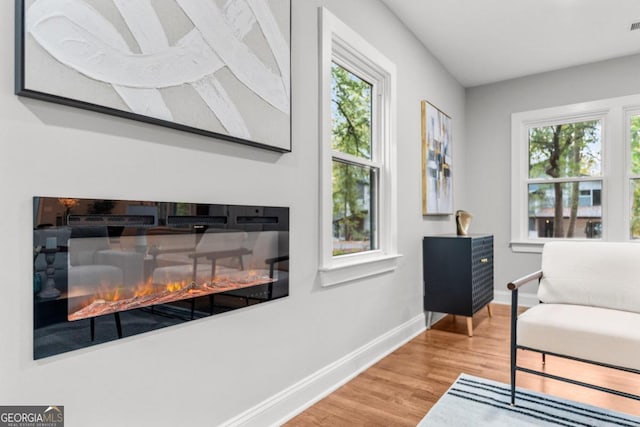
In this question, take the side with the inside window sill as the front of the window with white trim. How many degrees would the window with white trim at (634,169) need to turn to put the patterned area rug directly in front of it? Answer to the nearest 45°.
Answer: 0° — it already faces it

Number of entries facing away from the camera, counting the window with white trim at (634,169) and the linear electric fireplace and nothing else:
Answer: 0

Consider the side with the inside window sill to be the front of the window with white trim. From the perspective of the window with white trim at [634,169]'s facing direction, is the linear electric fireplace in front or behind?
in front

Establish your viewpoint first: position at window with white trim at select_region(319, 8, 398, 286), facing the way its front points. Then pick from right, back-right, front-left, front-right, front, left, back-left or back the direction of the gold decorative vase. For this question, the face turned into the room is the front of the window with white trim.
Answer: left

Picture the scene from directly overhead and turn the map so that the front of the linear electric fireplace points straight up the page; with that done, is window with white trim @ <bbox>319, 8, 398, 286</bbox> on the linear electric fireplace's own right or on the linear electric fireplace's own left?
on the linear electric fireplace's own left

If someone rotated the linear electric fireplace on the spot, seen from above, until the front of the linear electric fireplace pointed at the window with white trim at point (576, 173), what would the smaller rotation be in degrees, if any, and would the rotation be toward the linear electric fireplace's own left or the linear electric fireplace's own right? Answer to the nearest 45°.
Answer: approximately 45° to the linear electric fireplace's own left

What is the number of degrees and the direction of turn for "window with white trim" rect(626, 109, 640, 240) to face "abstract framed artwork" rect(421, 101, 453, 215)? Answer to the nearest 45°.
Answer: approximately 45° to its right

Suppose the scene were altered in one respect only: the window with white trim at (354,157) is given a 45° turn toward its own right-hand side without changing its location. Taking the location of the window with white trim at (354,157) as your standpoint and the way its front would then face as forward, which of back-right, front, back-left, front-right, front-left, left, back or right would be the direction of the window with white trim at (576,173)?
back-left

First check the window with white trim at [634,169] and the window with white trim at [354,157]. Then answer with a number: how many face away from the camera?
0

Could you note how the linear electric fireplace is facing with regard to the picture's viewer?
facing the viewer and to the right of the viewer

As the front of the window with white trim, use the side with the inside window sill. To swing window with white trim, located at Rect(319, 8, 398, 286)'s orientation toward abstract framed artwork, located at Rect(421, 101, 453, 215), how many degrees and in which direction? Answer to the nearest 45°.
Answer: approximately 90° to its left

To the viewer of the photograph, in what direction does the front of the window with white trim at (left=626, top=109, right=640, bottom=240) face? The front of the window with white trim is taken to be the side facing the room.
facing the viewer
